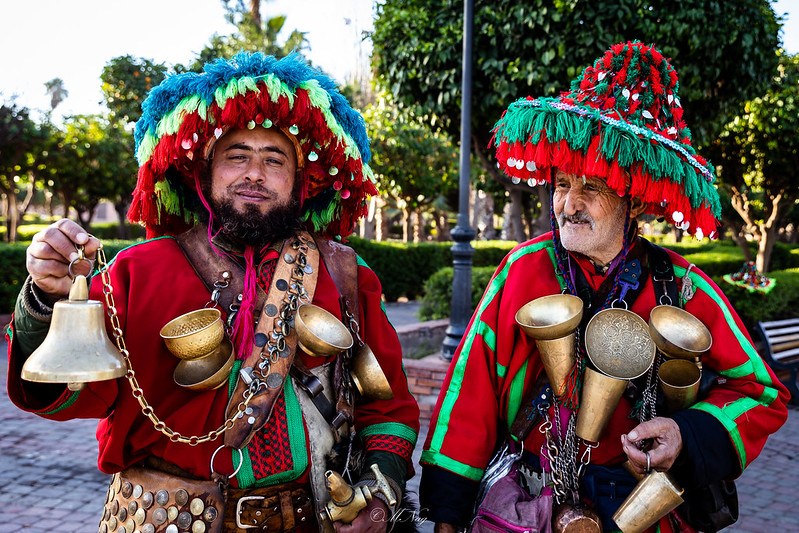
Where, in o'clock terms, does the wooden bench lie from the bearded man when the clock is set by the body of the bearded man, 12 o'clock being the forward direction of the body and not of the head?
The wooden bench is roughly at 8 o'clock from the bearded man.

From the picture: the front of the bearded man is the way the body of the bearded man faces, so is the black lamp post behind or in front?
behind

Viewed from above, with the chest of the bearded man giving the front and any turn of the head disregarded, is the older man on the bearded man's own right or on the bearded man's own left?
on the bearded man's own left

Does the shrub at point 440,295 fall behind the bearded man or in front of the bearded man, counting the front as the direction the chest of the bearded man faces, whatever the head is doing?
behind

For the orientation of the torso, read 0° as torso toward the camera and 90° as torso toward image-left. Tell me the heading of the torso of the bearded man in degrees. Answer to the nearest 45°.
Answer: approximately 0°

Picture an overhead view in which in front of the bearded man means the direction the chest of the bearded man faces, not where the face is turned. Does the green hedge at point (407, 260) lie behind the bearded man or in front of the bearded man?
behind

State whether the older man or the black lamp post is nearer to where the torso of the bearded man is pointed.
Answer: the older man
